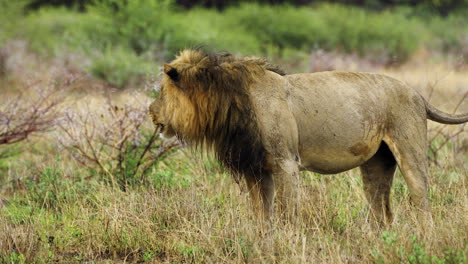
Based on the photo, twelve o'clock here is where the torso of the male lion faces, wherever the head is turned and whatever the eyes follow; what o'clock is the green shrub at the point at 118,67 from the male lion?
The green shrub is roughly at 2 o'clock from the male lion.

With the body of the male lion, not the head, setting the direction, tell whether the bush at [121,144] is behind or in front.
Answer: in front

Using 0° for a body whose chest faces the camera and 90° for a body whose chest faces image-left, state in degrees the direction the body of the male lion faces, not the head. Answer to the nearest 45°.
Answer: approximately 90°

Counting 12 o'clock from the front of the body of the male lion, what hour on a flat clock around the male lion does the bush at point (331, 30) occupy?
The bush is roughly at 3 o'clock from the male lion.

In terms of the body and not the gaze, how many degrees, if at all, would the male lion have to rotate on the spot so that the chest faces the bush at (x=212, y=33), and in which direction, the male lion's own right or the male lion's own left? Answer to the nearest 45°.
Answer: approximately 90° to the male lion's own right
